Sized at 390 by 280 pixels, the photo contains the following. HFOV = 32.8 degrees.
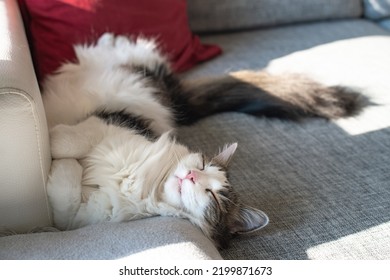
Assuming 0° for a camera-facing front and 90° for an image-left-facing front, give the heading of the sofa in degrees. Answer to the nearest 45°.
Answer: approximately 0°
